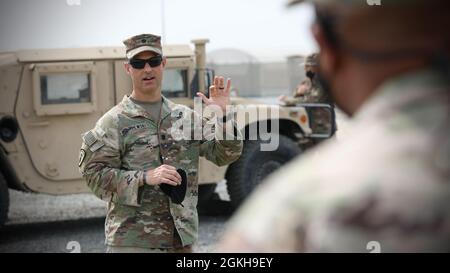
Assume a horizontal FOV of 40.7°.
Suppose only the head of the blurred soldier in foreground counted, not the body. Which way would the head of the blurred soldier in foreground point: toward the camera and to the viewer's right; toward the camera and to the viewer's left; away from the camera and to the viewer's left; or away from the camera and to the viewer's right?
away from the camera and to the viewer's left

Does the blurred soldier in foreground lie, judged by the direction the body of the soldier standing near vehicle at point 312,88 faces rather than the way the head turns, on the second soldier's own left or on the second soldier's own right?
on the second soldier's own left

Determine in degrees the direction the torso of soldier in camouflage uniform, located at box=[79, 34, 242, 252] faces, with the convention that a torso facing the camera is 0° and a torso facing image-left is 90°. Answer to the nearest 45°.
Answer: approximately 315°
